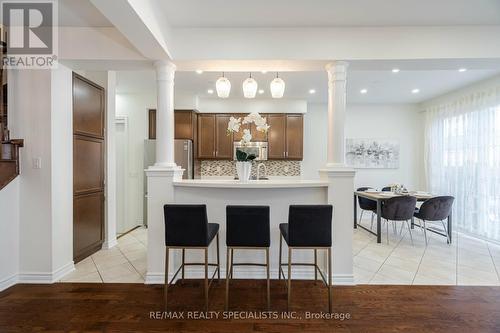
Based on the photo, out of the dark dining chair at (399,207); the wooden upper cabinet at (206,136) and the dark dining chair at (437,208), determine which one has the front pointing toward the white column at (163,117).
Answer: the wooden upper cabinet

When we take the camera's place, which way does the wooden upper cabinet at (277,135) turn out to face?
facing the viewer

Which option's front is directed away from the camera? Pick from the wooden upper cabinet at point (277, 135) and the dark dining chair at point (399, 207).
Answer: the dark dining chair

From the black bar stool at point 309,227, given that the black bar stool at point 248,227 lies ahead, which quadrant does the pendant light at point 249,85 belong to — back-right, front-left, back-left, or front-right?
front-right

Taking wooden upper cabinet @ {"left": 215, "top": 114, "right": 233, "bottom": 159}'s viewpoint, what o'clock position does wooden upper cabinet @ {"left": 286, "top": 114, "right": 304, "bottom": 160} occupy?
wooden upper cabinet @ {"left": 286, "top": 114, "right": 304, "bottom": 160} is roughly at 9 o'clock from wooden upper cabinet @ {"left": 215, "top": 114, "right": 233, "bottom": 159}.

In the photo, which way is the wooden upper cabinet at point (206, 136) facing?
toward the camera

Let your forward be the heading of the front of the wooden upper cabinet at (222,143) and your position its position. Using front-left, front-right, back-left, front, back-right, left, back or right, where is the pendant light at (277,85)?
front

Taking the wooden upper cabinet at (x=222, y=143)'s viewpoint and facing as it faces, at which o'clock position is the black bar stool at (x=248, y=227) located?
The black bar stool is roughly at 12 o'clock from the wooden upper cabinet.

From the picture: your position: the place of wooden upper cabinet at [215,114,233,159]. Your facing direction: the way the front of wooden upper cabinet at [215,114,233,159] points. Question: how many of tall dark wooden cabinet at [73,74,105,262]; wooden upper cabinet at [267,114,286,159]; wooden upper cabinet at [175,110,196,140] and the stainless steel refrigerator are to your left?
1

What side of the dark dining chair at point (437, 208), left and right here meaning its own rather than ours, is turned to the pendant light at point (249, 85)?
left

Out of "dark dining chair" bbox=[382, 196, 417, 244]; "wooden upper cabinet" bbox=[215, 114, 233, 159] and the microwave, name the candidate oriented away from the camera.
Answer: the dark dining chair

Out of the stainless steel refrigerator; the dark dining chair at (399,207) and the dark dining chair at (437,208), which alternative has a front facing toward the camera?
the stainless steel refrigerator

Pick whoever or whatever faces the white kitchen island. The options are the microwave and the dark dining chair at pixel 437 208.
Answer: the microwave

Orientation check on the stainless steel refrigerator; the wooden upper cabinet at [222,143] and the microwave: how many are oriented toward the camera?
3

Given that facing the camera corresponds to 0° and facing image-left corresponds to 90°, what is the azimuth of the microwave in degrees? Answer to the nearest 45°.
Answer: approximately 0°

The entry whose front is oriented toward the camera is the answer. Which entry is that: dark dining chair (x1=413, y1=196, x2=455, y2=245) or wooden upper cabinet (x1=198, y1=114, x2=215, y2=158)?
the wooden upper cabinet

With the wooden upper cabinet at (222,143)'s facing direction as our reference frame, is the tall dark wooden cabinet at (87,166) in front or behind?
in front

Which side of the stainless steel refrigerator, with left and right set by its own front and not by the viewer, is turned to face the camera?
front

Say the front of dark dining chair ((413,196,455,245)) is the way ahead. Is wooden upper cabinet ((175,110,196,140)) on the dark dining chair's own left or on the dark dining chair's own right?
on the dark dining chair's own left

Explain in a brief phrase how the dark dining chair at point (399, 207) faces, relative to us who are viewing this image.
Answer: facing away from the viewer
